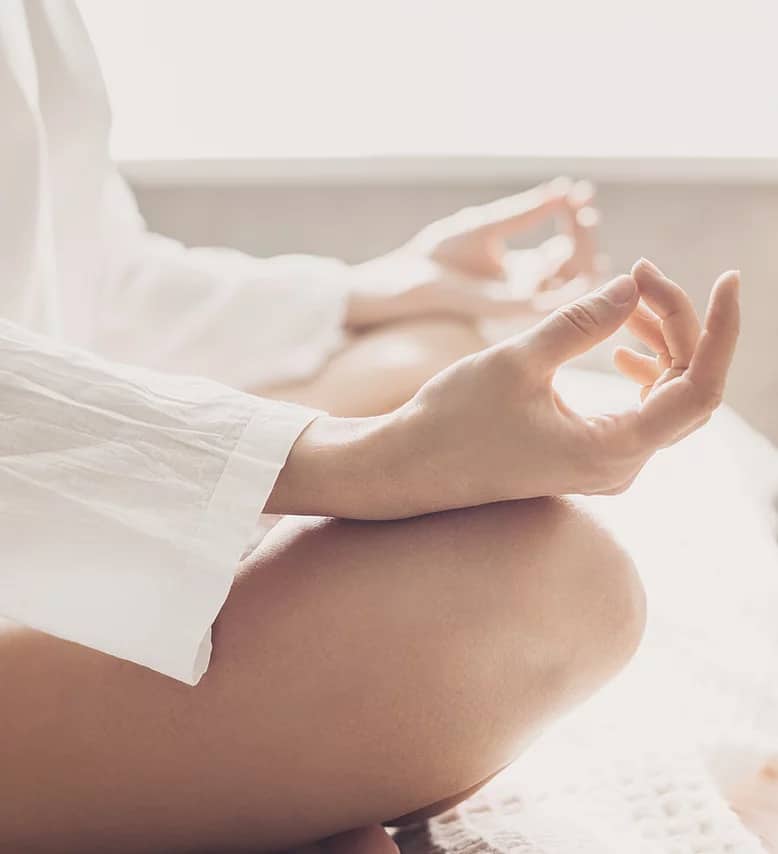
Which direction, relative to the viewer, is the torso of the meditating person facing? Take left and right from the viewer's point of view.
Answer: facing to the right of the viewer
